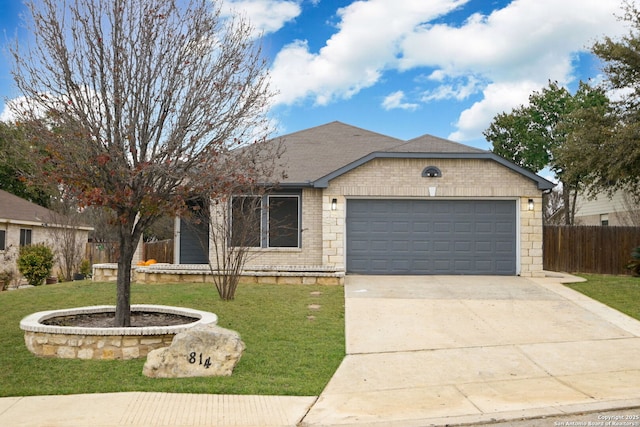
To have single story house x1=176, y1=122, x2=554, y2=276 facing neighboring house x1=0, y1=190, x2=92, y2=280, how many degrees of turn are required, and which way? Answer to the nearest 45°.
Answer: approximately 135° to its right

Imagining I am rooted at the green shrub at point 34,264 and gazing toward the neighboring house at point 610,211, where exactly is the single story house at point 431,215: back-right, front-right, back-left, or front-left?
front-right

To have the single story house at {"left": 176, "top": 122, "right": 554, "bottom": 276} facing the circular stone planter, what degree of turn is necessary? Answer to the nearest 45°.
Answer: approximately 45° to its right

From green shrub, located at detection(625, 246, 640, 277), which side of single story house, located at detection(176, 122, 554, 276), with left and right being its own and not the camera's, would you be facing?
left

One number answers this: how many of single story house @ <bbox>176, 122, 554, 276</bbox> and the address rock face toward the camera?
2

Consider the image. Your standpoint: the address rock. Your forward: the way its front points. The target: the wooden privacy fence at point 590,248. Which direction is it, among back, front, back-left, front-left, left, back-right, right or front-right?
back-left

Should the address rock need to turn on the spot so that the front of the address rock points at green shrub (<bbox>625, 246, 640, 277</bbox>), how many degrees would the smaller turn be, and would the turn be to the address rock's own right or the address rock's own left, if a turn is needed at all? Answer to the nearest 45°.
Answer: approximately 135° to the address rock's own left

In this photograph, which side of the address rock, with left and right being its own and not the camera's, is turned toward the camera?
front

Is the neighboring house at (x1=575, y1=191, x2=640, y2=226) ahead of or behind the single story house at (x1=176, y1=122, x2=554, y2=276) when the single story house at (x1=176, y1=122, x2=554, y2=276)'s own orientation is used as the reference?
behind

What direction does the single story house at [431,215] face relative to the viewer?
toward the camera

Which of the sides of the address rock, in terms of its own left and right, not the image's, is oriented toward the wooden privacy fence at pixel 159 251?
back
